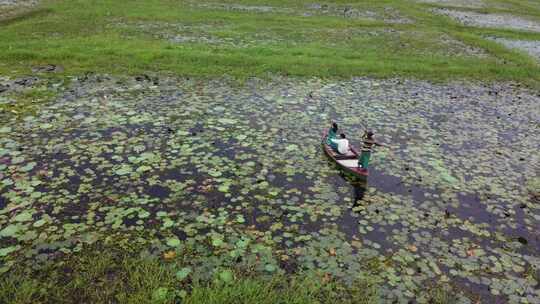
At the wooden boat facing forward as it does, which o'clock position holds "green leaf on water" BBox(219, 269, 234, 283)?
The green leaf on water is roughly at 8 o'clock from the wooden boat.

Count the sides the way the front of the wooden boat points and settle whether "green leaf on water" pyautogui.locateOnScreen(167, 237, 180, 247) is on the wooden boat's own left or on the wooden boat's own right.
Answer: on the wooden boat's own left

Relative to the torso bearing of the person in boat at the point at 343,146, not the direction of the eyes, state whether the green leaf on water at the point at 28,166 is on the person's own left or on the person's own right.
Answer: on the person's own left

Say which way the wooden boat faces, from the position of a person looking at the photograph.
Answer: facing away from the viewer and to the left of the viewer

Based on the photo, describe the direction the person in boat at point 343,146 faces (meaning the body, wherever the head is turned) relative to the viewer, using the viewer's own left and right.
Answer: facing away from the viewer and to the left of the viewer

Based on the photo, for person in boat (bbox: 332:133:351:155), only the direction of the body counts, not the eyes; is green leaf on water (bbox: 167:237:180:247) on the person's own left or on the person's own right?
on the person's own left

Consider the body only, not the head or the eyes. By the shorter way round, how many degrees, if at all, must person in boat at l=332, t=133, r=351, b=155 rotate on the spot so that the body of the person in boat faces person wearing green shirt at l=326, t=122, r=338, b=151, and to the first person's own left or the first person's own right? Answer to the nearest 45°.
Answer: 0° — they already face them

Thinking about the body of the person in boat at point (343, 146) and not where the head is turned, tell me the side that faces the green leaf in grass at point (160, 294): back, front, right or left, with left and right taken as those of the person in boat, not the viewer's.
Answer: left

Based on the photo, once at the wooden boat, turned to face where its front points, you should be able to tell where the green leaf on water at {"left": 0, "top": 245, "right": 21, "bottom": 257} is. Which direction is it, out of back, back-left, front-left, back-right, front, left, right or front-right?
left

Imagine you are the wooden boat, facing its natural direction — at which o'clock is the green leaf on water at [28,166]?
The green leaf on water is roughly at 10 o'clock from the wooden boat.

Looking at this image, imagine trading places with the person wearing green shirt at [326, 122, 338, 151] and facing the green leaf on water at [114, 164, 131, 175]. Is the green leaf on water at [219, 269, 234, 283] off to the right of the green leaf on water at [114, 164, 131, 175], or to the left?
left

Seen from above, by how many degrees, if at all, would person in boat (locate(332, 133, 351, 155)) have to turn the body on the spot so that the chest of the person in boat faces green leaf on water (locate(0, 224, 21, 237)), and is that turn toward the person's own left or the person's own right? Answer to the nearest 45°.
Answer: approximately 90° to the person's own left
